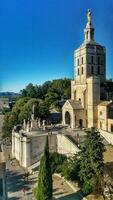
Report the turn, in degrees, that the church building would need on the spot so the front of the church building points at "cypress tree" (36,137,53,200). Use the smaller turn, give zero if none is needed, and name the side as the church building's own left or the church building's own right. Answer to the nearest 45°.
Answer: approximately 45° to the church building's own left

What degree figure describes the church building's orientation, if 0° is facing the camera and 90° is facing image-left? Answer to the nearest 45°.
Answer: approximately 45°

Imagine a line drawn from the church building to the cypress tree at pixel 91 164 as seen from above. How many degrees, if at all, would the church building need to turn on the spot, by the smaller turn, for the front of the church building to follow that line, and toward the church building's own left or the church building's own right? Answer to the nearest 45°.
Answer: approximately 45° to the church building's own left
